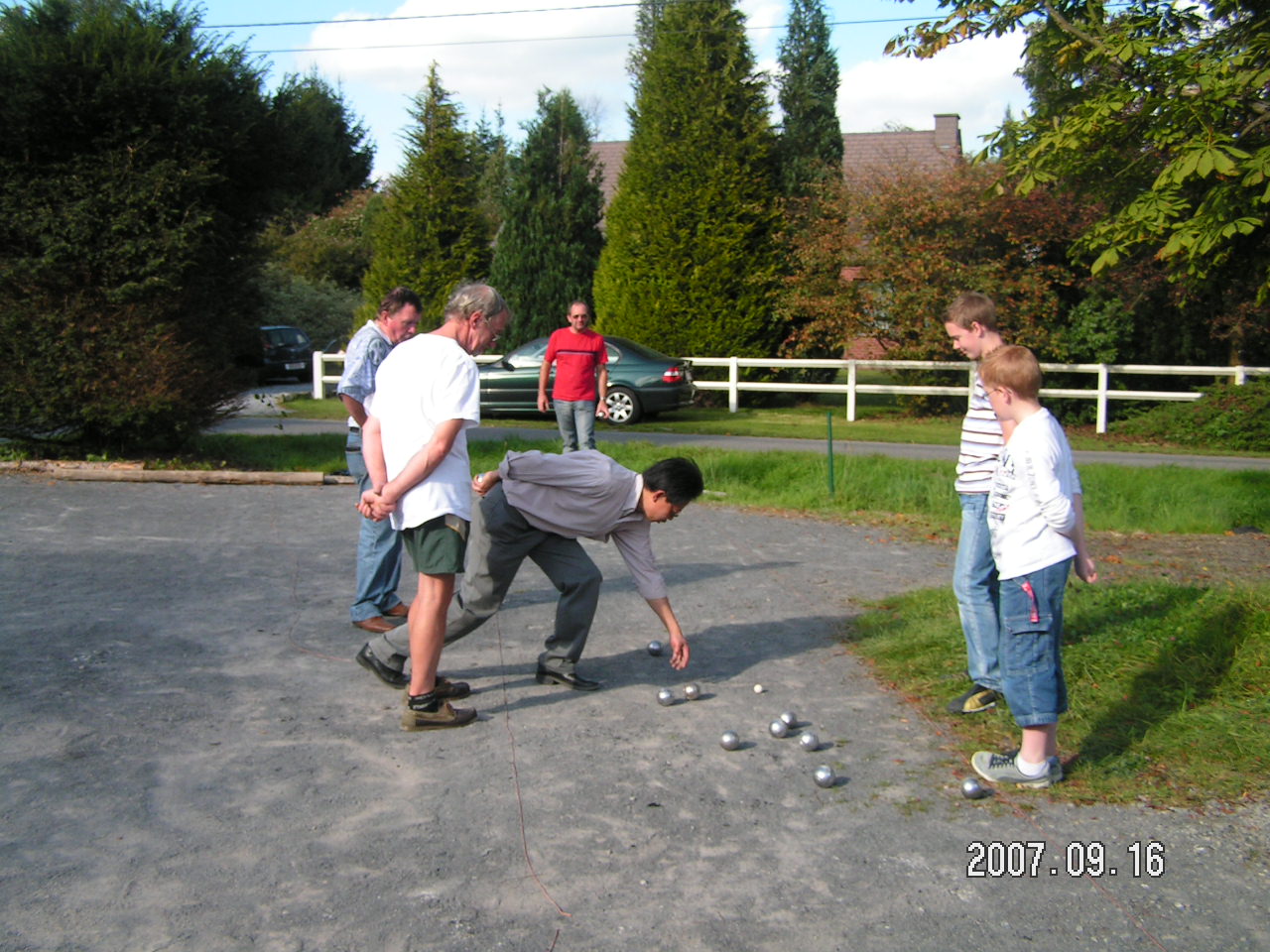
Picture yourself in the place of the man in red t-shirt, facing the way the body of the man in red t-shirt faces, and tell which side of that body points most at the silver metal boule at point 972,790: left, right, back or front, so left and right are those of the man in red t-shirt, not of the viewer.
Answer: front

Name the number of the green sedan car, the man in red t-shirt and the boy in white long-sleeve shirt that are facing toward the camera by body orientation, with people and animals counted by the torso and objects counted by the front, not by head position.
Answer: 1

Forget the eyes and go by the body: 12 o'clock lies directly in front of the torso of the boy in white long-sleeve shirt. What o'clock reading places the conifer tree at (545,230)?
The conifer tree is roughly at 2 o'clock from the boy in white long-sleeve shirt.

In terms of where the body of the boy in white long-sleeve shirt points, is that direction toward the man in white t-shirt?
yes

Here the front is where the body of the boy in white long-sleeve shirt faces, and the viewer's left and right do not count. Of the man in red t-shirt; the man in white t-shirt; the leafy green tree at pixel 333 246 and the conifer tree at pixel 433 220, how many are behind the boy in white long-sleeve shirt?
0

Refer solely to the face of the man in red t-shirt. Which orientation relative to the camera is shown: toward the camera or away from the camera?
toward the camera

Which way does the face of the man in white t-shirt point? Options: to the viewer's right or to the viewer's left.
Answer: to the viewer's right

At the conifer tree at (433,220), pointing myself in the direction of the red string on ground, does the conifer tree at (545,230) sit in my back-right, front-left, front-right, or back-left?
back-left

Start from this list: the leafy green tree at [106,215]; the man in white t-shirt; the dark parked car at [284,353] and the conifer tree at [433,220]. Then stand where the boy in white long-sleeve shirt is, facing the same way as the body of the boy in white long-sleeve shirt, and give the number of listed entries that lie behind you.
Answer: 0

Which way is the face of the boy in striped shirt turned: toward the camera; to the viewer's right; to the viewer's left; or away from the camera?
to the viewer's left

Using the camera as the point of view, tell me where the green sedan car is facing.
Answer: facing to the left of the viewer

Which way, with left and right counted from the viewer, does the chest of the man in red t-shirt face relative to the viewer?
facing the viewer

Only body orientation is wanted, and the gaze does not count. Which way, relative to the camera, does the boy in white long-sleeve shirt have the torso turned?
to the viewer's left

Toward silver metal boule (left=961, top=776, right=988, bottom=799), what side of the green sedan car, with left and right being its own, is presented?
left

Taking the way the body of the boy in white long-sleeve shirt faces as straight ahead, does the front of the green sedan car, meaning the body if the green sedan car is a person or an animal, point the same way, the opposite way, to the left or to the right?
the same way

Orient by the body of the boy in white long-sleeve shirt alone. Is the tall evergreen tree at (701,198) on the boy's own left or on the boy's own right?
on the boy's own right

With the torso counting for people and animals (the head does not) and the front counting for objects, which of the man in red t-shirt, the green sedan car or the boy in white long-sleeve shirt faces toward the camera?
the man in red t-shirt

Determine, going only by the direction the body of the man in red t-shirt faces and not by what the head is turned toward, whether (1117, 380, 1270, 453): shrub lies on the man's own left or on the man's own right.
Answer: on the man's own left

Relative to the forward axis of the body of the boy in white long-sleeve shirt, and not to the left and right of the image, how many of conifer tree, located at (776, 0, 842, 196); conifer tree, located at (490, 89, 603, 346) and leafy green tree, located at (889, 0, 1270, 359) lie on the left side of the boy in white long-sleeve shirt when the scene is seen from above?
0

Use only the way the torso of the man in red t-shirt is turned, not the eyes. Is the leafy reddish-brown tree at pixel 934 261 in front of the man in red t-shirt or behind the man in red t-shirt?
behind

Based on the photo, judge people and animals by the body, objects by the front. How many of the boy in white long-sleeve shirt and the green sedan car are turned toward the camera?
0
